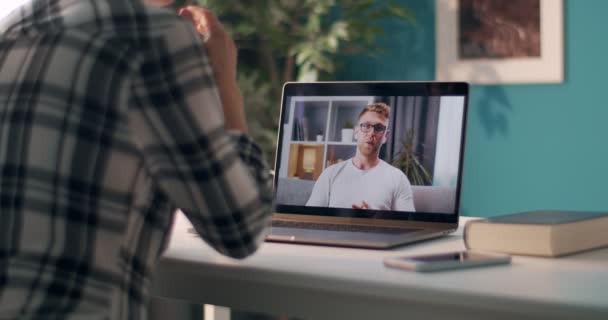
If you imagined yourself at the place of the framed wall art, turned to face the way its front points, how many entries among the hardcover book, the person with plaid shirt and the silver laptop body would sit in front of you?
3

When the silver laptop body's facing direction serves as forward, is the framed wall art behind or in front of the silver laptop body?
behind

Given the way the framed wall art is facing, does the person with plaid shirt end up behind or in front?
in front

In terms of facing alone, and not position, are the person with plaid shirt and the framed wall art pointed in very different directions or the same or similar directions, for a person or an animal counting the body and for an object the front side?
very different directions

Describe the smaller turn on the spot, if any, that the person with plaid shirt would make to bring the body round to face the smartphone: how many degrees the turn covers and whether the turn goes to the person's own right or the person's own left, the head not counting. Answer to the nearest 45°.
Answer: approximately 45° to the person's own right

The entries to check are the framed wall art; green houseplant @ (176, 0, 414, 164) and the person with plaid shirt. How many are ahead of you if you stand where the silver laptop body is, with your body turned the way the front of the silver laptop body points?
1

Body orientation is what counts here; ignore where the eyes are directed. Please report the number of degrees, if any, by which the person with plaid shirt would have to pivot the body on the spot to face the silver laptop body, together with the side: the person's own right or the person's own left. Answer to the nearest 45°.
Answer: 0° — they already face it

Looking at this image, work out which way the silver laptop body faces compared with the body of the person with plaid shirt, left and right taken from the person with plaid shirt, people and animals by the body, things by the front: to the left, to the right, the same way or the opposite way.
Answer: the opposite way

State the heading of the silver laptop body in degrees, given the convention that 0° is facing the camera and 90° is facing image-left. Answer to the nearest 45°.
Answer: approximately 45°

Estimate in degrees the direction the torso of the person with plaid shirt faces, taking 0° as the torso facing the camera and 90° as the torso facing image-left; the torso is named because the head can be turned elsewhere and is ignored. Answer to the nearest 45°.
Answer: approximately 225°

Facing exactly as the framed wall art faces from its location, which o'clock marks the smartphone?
The smartphone is roughly at 12 o'clock from the framed wall art.

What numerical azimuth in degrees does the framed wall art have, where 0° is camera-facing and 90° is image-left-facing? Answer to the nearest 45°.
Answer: approximately 0°

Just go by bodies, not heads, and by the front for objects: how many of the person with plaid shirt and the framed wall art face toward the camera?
1
